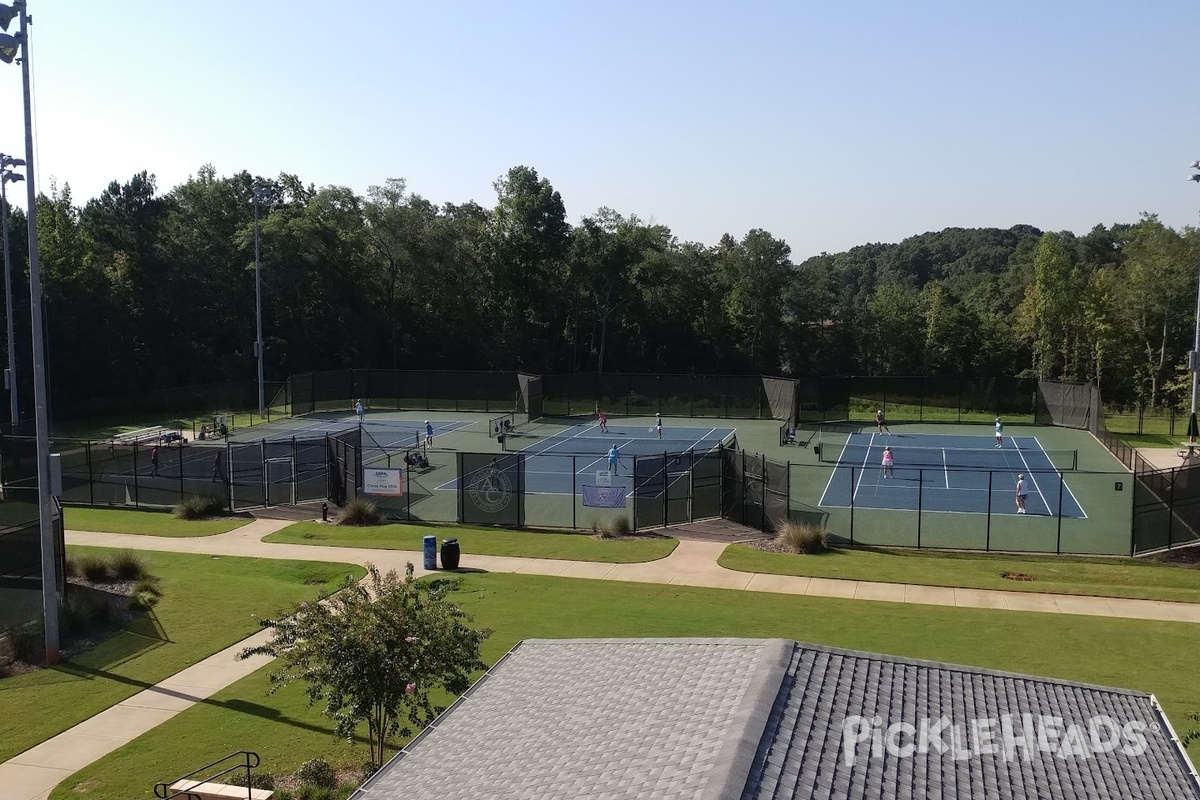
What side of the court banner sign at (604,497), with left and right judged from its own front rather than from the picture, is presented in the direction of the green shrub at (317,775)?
front

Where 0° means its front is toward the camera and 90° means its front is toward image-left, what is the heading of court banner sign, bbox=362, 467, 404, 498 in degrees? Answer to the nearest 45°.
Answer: approximately 0°

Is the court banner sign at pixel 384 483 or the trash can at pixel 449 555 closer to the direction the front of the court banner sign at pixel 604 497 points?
the trash can

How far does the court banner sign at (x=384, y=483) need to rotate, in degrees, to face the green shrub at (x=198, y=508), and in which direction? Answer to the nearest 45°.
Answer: approximately 90° to its right

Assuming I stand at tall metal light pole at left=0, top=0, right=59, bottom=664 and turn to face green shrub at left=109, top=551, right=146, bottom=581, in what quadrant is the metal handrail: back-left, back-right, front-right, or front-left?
back-right

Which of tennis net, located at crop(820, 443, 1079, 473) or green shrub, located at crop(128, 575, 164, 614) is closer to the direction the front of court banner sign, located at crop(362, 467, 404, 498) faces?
the green shrub

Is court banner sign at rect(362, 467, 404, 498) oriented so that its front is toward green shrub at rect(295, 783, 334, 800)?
yes

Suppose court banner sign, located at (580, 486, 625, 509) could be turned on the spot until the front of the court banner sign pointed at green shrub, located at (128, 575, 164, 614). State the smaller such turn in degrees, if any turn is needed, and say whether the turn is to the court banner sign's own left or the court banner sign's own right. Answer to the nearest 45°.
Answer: approximately 45° to the court banner sign's own right

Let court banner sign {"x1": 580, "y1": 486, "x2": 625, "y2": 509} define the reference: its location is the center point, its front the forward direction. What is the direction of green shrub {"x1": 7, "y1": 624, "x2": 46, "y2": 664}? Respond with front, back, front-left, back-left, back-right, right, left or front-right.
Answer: front-right

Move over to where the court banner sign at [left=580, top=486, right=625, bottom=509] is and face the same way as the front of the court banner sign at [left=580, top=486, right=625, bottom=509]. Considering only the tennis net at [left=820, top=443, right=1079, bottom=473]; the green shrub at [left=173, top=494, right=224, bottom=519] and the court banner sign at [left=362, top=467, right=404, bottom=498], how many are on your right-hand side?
2

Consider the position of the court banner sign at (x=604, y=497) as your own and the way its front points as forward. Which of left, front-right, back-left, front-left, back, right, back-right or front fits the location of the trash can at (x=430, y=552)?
front-right

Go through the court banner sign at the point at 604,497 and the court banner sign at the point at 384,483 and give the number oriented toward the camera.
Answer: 2
